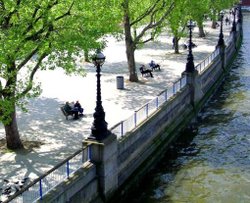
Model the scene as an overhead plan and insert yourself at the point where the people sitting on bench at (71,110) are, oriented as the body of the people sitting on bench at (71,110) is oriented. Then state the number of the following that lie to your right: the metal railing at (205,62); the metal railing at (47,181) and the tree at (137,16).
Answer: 1

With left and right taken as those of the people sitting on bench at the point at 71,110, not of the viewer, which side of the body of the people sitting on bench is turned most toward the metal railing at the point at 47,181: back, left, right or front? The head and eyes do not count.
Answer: right

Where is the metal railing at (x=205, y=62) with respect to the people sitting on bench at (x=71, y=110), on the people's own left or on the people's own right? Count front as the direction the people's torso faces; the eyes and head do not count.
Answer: on the people's own left

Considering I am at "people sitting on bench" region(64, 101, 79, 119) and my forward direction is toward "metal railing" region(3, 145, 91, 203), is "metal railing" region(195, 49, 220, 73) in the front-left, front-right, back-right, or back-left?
back-left

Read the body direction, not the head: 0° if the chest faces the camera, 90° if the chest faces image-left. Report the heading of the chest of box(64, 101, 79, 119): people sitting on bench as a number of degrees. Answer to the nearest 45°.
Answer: approximately 270°

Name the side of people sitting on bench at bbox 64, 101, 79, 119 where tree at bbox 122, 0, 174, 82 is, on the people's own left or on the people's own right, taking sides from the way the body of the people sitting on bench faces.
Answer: on the people's own left

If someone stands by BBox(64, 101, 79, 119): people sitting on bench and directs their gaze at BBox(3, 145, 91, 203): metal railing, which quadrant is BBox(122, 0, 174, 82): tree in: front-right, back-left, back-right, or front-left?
back-left
